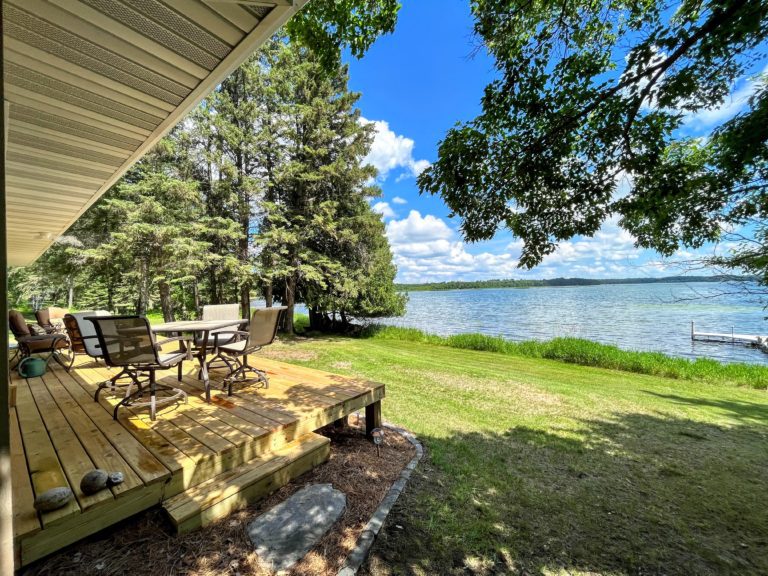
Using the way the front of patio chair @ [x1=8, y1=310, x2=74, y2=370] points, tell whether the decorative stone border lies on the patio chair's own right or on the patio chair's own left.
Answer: on the patio chair's own right

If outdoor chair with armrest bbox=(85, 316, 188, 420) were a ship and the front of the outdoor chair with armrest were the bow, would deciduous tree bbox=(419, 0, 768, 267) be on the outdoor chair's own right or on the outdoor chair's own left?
on the outdoor chair's own right

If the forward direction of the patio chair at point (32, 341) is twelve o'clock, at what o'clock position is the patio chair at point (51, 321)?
the patio chair at point (51, 321) is roughly at 9 o'clock from the patio chair at point (32, 341).

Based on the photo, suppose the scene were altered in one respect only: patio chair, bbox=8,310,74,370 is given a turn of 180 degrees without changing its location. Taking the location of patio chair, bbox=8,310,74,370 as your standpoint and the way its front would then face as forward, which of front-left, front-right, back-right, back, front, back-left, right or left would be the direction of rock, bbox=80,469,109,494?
left

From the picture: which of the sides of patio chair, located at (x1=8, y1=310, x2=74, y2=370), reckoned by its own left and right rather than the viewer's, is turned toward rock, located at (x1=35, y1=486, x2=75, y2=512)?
right

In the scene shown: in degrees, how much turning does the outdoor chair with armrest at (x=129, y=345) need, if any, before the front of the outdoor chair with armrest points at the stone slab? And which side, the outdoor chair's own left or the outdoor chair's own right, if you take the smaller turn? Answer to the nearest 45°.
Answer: approximately 90° to the outdoor chair's own right

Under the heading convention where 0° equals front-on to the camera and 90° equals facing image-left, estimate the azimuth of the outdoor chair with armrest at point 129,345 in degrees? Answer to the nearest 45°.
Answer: approximately 225°

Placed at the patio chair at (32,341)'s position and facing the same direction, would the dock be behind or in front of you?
in front

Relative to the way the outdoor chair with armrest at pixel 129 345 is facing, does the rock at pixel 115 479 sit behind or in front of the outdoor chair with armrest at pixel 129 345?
behind

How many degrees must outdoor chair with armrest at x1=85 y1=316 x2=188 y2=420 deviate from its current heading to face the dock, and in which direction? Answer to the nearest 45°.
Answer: approximately 45° to its right

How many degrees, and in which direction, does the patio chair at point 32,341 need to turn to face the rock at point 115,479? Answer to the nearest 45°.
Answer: approximately 90° to its right

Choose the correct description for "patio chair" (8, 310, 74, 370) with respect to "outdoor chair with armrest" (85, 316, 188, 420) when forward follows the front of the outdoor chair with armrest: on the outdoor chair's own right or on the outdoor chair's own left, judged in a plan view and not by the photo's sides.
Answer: on the outdoor chair's own left

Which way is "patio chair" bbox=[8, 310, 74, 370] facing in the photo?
to the viewer's right

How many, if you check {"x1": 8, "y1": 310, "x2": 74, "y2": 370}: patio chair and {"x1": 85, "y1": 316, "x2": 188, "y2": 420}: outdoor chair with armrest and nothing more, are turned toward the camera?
0
